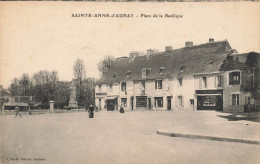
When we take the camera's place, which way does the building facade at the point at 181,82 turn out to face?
facing the viewer and to the left of the viewer
